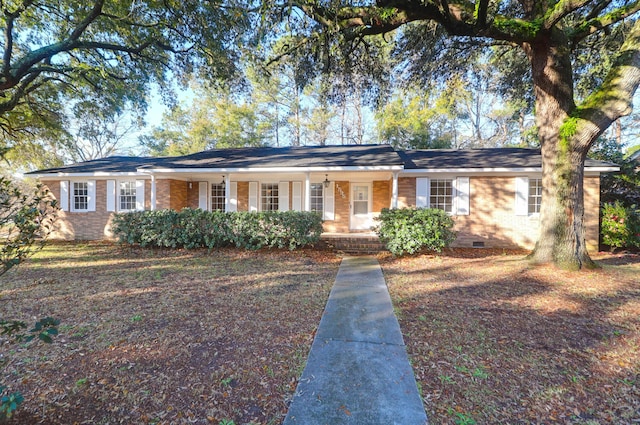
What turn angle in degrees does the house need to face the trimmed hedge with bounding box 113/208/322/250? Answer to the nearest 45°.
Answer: approximately 45° to its right

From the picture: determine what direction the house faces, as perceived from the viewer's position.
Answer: facing the viewer

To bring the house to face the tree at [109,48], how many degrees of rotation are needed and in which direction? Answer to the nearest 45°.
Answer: approximately 90° to its right

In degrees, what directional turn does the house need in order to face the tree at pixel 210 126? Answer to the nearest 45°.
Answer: approximately 135° to its right

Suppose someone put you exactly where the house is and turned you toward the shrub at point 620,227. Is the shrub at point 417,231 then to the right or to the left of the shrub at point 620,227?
right

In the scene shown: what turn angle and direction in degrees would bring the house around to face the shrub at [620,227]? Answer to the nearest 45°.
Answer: approximately 90° to its left

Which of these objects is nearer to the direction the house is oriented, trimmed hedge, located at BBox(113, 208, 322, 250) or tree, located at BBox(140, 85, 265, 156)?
the trimmed hedge

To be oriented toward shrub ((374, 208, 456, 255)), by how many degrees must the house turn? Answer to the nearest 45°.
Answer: approximately 45° to its left
